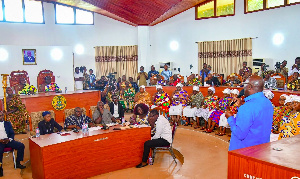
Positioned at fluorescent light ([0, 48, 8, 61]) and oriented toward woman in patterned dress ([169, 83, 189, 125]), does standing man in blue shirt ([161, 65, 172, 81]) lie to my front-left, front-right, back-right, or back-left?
front-left

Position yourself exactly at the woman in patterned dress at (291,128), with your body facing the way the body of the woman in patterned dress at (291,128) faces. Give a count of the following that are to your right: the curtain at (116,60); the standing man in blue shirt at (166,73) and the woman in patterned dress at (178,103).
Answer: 3

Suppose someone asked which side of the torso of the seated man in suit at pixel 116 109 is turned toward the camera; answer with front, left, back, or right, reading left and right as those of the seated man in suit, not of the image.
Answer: front

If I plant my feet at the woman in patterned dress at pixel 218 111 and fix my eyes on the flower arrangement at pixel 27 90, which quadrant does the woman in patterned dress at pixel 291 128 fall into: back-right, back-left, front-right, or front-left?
back-left

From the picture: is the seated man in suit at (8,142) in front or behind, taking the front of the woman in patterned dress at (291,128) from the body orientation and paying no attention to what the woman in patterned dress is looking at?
in front

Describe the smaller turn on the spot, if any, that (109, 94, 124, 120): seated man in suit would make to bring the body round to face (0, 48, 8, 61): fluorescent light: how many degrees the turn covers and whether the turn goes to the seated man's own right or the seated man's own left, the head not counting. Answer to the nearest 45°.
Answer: approximately 135° to the seated man's own right

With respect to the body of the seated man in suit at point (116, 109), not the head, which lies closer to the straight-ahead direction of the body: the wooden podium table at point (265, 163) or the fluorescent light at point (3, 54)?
the wooden podium table

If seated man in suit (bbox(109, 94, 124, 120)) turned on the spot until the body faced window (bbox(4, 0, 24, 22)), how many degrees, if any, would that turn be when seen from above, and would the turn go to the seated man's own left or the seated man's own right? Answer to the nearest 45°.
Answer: approximately 135° to the seated man's own right

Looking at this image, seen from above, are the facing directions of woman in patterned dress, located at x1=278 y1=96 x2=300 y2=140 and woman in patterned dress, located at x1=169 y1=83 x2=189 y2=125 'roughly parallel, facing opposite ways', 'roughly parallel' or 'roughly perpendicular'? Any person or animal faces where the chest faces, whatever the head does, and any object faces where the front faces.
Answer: roughly parallel

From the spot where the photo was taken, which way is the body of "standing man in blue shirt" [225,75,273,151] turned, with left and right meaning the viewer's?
facing away from the viewer and to the left of the viewer

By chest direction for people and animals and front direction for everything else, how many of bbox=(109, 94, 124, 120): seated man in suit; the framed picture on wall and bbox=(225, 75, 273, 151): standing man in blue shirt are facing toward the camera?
2

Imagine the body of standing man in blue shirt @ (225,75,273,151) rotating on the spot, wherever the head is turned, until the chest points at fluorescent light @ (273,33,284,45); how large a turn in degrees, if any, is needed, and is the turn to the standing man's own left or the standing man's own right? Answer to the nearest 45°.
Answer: approximately 45° to the standing man's own right

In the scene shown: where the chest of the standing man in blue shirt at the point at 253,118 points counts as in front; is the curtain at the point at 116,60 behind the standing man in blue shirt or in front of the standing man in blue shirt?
in front

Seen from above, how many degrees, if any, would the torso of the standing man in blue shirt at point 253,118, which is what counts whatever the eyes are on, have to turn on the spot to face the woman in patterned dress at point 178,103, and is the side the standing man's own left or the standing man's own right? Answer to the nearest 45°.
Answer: approximately 45° to the standing man's own right

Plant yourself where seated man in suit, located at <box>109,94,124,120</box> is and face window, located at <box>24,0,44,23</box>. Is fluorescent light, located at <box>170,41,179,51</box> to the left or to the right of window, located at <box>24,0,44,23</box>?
right

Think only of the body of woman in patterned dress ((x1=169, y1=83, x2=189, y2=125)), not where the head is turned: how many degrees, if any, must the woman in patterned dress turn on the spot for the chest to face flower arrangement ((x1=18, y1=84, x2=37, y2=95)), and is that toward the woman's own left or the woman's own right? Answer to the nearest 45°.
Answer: approximately 45° to the woman's own right

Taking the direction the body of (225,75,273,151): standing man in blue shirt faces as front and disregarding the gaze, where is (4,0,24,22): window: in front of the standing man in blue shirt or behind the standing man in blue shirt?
in front
